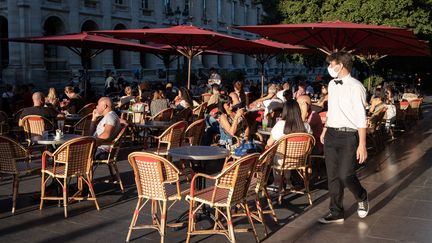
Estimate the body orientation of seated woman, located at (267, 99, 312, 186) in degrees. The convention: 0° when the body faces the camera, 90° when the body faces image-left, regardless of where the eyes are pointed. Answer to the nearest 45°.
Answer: approximately 180°

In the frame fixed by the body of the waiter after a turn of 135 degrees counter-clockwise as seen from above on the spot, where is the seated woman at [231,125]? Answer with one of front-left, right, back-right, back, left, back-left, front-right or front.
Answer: back-left

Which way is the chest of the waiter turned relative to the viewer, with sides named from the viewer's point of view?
facing the viewer and to the left of the viewer

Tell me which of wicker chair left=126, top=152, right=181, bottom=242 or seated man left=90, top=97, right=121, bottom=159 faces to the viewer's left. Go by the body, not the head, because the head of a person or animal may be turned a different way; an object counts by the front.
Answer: the seated man

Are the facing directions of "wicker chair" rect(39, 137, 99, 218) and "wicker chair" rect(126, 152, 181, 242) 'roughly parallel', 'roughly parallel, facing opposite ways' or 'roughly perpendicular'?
roughly perpendicular

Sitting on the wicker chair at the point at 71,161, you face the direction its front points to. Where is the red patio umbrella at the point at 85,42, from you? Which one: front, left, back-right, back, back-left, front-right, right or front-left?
front-right

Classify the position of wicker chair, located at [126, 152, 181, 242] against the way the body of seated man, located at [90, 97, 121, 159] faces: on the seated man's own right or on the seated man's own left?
on the seated man's own left

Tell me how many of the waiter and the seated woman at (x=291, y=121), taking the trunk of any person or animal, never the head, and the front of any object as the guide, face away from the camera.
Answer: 1

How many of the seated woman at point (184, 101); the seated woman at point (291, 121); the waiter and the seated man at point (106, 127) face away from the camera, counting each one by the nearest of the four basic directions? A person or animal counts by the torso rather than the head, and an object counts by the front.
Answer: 1

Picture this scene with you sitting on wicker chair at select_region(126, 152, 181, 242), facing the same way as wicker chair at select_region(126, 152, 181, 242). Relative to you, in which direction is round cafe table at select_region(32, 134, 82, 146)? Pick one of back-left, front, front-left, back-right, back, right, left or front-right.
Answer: left

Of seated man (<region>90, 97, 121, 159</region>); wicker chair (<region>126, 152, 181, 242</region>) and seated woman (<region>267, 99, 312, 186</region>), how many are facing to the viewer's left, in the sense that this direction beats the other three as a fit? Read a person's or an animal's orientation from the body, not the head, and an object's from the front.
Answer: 1

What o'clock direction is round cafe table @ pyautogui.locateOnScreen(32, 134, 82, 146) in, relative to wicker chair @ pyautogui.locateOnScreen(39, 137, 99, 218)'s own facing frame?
The round cafe table is roughly at 1 o'clock from the wicker chair.

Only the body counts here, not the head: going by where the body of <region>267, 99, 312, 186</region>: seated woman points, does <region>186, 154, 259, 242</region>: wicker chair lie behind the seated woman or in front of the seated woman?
behind
